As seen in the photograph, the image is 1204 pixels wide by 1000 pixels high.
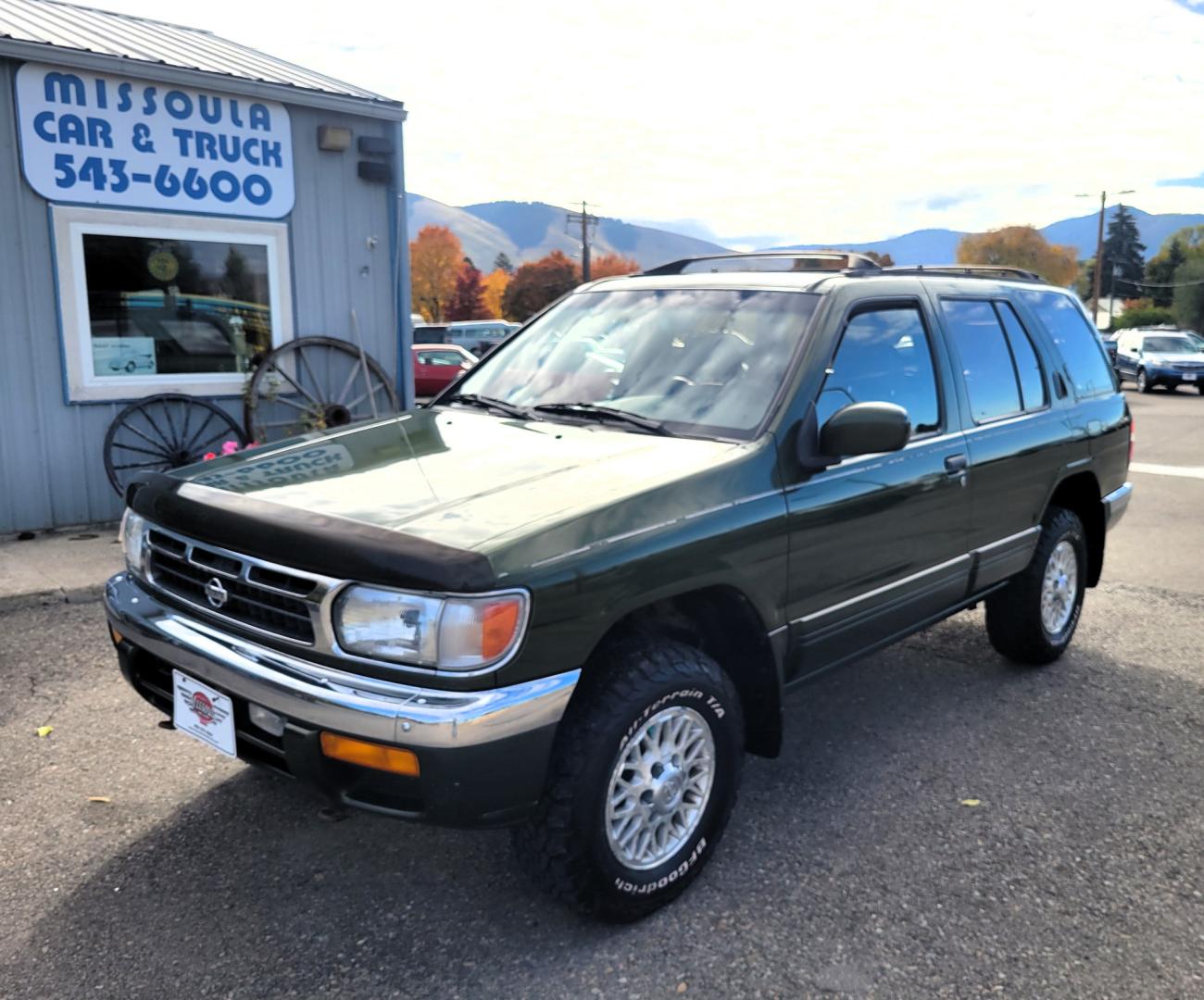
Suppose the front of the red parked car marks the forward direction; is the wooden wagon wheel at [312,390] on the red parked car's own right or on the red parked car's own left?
on the red parked car's own right

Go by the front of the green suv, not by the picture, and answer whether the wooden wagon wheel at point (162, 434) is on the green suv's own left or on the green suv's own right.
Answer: on the green suv's own right

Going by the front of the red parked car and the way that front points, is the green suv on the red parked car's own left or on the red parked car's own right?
on the red parked car's own right

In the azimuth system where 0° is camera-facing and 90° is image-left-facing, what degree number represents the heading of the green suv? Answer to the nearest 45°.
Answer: approximately 45°

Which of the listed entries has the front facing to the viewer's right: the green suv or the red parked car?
the red parked car

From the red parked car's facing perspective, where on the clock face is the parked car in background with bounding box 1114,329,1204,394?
The parked car in background is roughly at 12 o'clock from the red parked car.

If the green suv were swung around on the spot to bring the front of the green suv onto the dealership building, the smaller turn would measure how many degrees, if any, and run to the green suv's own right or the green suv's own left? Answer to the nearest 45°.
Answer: approximately 90° to the green suv's own right

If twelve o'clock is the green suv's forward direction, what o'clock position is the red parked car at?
The red parked car is roughly at 4 o'clock from the green suv.

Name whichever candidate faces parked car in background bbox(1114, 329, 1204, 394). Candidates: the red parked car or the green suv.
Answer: the red parked car

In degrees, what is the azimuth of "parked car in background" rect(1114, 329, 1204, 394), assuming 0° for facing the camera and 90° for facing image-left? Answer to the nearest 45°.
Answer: approximately 315°

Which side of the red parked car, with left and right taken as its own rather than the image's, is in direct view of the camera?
right
